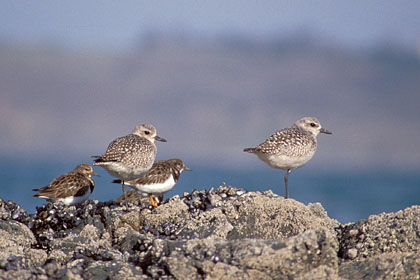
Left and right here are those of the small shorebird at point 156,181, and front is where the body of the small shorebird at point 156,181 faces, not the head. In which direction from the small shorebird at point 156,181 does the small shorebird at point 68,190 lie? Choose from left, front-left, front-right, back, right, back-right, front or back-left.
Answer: back

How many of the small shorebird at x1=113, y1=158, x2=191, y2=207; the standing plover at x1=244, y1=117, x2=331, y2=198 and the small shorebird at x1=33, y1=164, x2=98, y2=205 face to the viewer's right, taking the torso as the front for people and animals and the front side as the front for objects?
3

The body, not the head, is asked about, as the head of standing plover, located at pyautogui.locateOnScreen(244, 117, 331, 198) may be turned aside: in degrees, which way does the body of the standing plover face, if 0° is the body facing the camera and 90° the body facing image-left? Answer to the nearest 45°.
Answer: approximately 270°

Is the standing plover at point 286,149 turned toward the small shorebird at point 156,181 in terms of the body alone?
no

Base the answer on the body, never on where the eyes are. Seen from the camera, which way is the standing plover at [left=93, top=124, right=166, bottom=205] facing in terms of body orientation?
to the viewer's right

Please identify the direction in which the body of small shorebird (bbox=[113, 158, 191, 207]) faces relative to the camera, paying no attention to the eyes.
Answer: to the viewer's right

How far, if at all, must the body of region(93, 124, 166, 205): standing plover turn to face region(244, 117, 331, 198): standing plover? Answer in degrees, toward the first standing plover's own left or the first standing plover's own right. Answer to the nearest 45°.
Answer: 0° — it already faces it

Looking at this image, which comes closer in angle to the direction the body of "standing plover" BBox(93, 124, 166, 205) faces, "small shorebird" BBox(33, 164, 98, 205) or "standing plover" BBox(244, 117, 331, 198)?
the standing plover

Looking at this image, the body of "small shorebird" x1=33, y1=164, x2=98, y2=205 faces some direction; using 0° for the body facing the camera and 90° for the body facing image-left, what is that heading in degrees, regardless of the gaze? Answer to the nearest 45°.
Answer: approximately 270°

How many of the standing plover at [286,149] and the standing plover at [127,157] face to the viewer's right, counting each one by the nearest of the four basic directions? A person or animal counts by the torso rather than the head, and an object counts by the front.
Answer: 2

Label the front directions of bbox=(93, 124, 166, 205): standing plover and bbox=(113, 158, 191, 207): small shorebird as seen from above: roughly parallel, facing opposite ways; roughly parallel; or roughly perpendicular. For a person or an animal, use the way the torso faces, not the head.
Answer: roughly parallel

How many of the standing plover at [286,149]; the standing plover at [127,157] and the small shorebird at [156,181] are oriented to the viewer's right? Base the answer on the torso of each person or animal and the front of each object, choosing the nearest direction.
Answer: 3

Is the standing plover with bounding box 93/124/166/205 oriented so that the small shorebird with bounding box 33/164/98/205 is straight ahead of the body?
no
